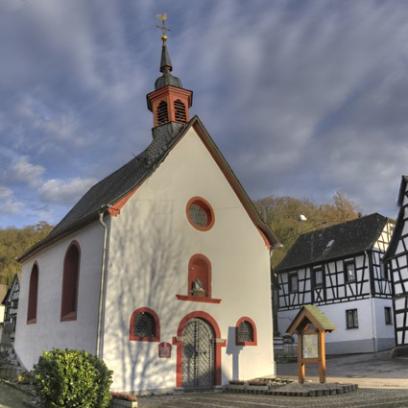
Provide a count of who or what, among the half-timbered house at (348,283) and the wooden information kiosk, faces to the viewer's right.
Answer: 0

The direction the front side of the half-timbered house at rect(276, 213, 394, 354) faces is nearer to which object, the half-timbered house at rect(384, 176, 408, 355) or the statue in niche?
the statue in niche

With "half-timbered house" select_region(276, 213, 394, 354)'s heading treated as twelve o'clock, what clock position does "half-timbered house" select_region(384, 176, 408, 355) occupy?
"half-timbered house" select_region(384, 176, 408, 355) is roughly at 10 o'clock from "half-timbered house" select_region(276, 213, 394, 354).

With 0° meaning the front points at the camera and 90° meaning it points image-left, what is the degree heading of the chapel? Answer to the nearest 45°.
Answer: approximately 315°

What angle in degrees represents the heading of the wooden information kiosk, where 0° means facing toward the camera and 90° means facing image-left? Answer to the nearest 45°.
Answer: approximately 45°

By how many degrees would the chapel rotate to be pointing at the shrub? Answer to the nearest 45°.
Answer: approximately 90° to its right
